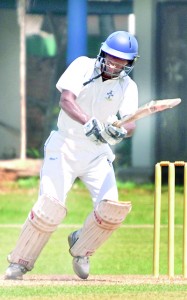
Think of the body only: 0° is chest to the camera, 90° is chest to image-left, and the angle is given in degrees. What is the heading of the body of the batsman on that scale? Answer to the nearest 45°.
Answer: approximately 0°
